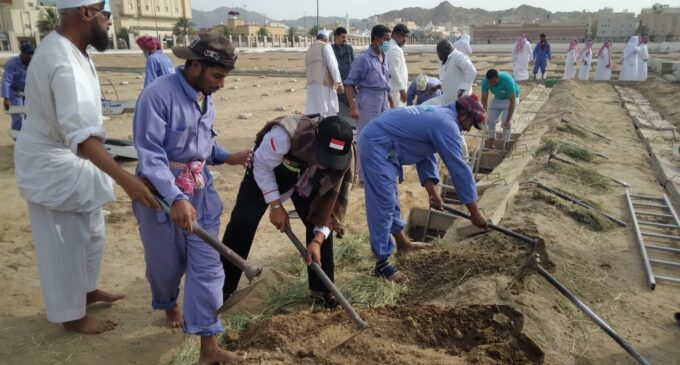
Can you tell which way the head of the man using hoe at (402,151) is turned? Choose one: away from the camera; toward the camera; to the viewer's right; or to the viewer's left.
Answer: to the viewer's right

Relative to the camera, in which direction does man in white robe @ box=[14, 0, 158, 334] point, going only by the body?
to the viewer's right

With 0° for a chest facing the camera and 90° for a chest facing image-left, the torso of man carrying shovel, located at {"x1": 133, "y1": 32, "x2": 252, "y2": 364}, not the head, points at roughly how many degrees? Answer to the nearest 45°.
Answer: approximately 315°

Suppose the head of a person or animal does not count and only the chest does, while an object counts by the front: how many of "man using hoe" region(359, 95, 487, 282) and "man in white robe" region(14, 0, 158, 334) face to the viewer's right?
2

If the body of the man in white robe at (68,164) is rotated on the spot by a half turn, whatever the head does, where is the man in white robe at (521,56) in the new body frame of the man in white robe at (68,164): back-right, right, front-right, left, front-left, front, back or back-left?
back-right

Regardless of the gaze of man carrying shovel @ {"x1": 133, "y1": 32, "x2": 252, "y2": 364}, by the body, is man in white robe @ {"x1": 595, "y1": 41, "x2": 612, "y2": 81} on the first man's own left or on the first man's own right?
on the first man's own left

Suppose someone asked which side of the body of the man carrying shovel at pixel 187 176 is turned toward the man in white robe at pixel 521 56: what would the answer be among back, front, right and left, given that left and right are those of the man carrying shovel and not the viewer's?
left

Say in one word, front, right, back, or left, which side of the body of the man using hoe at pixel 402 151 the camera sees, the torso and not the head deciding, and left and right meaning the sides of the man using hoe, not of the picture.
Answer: right

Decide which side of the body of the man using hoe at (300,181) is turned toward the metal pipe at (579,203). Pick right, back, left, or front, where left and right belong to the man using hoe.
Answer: left

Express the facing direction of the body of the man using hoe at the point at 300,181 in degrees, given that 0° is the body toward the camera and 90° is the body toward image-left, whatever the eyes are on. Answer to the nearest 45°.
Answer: approximately 315°
